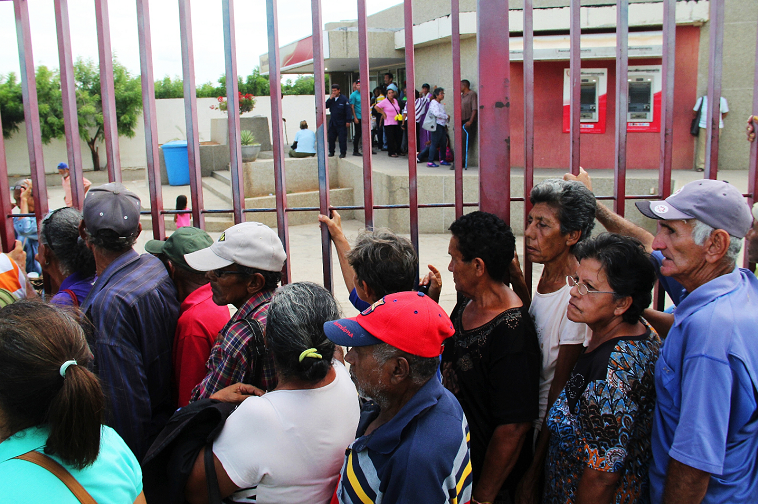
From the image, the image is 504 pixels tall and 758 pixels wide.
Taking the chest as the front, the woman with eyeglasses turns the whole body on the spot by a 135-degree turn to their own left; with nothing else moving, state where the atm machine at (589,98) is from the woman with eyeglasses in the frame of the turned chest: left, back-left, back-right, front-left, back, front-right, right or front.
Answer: left

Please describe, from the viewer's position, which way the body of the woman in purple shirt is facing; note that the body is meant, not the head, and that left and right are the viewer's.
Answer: facing away from the viewer and to the left of the viewer

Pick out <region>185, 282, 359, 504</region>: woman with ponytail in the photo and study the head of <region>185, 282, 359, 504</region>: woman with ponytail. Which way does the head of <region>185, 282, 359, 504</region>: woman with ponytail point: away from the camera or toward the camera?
away from the camera

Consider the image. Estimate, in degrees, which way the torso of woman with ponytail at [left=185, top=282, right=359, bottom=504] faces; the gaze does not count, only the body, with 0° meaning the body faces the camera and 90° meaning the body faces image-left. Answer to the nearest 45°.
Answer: approximately 135°

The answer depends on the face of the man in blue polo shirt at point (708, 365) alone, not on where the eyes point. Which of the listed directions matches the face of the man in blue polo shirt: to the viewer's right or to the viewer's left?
to the viewer's left

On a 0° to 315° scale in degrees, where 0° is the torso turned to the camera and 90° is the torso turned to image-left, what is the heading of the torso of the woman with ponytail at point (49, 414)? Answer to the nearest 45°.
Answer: approximately 135°

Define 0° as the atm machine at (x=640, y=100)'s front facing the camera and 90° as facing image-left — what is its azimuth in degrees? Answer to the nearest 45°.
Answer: approximately 0°

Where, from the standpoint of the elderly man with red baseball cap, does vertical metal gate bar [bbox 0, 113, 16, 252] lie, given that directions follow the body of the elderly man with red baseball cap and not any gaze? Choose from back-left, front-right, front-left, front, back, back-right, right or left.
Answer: front-right
